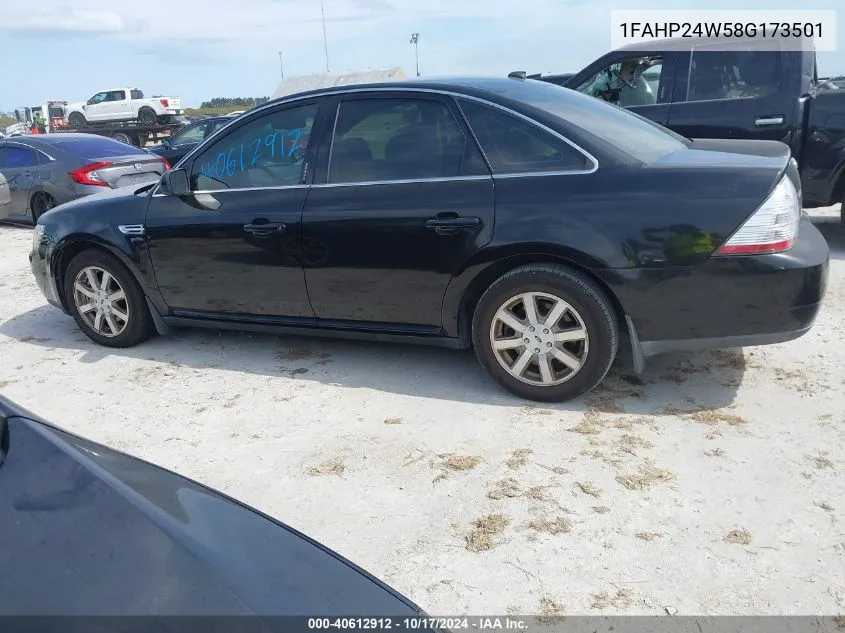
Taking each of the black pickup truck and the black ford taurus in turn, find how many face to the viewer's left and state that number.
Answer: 2

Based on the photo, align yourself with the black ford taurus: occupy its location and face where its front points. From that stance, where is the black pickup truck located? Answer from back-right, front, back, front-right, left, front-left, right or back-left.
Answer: back-right

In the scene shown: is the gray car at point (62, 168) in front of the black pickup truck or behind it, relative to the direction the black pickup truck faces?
in front

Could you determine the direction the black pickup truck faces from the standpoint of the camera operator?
facing to the left of the viewer

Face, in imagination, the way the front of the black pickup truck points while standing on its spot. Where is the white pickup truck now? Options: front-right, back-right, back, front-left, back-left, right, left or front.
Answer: front-right

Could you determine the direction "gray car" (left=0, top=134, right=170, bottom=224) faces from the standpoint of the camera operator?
facing away from the viewer and to the left of the viewer

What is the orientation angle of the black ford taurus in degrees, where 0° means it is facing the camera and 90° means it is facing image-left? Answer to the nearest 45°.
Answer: approximately 90°

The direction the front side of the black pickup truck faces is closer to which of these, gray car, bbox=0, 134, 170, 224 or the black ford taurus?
the gray car

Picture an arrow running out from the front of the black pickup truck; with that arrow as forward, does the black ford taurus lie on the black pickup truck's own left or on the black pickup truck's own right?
on the black pickup truck's own left
